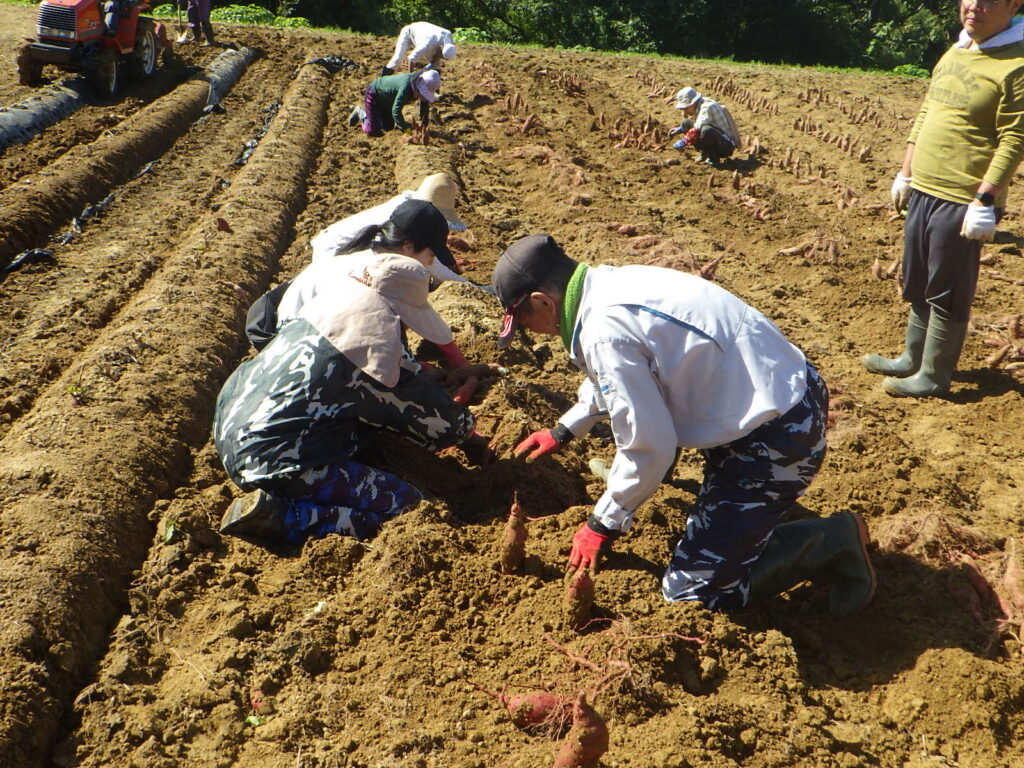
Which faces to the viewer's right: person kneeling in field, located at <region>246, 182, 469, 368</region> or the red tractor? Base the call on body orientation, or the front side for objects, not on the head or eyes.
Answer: the person kneeling in field

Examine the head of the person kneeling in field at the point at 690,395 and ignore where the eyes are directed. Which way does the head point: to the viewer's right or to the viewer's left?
to the viewer's left

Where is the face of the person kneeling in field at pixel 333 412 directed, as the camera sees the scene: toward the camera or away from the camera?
away from the camera

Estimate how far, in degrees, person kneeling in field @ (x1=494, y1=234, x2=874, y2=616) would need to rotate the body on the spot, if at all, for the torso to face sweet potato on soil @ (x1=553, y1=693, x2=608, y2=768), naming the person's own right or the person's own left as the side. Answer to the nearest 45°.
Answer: approximately 90° to the person's own left

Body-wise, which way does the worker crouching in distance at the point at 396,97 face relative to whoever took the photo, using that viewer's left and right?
facing to the right of the viewer

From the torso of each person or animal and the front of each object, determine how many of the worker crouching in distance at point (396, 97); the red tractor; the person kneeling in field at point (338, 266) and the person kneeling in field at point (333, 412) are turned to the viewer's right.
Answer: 3

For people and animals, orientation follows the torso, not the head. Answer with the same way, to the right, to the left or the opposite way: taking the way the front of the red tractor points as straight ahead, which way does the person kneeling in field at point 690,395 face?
to the right

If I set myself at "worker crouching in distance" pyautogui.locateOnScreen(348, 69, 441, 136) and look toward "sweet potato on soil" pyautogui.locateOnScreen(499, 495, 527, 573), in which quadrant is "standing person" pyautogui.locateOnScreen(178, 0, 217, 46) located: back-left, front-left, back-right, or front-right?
back-right

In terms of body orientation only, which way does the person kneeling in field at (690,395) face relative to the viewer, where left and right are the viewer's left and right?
facing to the left of the viewer

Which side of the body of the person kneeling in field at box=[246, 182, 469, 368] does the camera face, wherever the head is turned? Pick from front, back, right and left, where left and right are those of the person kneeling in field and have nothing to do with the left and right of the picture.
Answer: right

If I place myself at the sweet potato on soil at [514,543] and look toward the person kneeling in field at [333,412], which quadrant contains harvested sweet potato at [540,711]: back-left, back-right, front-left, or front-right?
back-left

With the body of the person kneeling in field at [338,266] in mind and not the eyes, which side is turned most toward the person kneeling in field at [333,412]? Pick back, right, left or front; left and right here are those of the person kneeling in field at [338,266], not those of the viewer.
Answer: right

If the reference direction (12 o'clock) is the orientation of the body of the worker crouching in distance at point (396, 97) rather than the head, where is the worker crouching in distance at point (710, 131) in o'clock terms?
the worker crouching in distance at point (710, 131) is roughly at 1 o'clock from the worker crouching in distance at point (396, 97).

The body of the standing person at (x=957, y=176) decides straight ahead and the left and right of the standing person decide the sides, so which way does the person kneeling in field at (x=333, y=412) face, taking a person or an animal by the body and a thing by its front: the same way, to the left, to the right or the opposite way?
the opposite way

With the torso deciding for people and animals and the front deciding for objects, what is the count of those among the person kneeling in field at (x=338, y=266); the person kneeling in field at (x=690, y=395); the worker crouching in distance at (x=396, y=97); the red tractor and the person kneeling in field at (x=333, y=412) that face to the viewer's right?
3

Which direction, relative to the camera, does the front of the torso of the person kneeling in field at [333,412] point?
to the viewer's right

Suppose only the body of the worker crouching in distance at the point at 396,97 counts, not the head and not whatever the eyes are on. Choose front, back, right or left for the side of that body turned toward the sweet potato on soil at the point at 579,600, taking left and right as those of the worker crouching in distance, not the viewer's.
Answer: right

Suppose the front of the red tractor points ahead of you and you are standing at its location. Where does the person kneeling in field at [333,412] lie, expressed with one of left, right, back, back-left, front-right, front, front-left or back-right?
front-left

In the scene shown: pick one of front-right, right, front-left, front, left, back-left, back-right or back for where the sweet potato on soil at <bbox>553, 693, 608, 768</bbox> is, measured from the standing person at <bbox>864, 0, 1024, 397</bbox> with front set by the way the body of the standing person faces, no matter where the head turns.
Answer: front-left

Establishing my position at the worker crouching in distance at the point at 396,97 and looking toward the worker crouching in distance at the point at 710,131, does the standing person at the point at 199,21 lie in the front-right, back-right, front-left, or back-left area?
back-left

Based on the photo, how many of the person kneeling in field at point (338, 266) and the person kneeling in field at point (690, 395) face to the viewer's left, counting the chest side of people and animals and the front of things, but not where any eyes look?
1
